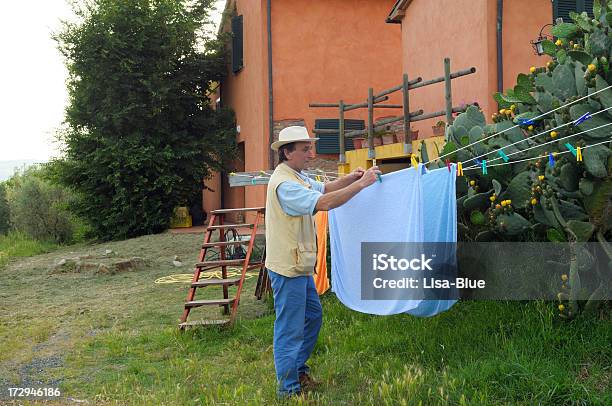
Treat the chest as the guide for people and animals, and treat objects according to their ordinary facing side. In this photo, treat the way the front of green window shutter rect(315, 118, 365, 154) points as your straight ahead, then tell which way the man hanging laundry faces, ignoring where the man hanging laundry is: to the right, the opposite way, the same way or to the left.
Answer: to the left

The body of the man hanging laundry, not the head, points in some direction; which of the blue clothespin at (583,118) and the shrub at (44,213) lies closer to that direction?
the blue clothespin

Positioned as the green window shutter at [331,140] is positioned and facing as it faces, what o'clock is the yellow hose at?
The yellow hose is roughly at 1 o'clock from the green window shutter.

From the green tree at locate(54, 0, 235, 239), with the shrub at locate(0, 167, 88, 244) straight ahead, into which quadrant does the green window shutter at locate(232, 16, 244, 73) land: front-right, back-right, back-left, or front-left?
back-right

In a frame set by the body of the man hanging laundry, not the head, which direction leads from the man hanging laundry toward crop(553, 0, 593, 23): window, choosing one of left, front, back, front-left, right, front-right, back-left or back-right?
front-left

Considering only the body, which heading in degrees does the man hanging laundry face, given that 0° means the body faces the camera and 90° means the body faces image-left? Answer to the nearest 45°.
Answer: approximately 270°

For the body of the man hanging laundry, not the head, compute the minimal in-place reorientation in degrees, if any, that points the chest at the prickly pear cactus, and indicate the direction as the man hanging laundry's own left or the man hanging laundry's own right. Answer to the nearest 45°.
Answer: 0° — they already face it

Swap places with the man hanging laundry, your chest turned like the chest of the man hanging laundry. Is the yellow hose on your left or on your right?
on your left

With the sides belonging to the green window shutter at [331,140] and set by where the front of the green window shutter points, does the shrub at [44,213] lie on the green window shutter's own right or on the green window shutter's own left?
on the green window shutter's own right

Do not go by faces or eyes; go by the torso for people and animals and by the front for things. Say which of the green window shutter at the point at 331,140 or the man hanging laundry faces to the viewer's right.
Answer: the man hanging laundry

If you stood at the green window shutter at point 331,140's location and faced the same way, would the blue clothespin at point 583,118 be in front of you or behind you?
in front

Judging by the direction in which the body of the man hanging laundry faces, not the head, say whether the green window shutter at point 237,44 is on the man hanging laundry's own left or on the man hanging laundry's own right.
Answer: on the man hanging laundry's own left

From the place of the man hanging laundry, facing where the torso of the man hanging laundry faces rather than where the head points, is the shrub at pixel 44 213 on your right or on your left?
on your left

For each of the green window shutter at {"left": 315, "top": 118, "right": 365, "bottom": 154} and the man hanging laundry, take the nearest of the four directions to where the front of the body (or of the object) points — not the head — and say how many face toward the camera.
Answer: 1

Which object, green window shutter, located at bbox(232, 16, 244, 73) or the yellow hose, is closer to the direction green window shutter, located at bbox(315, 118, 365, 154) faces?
the yellow hose
